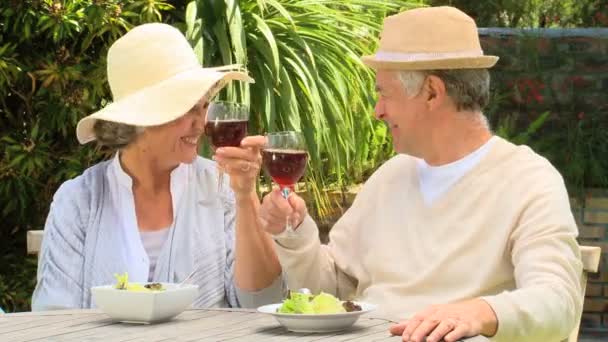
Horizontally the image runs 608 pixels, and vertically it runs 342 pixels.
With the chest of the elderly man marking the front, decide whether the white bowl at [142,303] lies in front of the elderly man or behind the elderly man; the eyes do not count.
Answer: in front

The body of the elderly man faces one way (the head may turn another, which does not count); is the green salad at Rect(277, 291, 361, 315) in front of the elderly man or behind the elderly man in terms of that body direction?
in front

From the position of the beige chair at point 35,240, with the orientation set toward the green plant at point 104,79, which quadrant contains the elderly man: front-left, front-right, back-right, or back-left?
back-right

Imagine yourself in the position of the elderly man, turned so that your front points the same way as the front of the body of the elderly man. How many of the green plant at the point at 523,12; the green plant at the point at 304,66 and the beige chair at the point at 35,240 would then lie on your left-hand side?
0

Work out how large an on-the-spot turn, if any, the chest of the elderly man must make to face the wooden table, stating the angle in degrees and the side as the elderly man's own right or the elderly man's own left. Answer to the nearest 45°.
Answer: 0° — they already face it

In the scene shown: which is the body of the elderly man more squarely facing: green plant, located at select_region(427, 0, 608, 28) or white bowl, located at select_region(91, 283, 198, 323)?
the white bowl

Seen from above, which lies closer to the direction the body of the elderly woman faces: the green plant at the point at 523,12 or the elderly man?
the elderly man

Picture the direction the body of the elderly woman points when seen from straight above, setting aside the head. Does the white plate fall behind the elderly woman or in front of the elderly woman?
in front

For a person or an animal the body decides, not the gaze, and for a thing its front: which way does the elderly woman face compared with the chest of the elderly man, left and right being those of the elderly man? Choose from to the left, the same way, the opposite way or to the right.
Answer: to the left

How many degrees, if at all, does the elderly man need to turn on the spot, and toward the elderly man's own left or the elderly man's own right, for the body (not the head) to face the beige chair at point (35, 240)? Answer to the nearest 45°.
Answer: approximately 45° to the elderly man's own right

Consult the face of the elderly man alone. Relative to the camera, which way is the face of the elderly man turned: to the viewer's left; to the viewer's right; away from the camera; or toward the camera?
to the viewer's left

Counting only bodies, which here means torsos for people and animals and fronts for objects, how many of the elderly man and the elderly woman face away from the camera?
0

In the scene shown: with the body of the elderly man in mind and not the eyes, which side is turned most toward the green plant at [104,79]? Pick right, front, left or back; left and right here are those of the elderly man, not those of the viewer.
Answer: right

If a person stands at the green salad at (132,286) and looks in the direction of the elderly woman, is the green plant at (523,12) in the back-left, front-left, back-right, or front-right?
front-right

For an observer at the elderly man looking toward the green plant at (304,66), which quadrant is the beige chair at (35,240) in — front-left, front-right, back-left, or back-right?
front-left

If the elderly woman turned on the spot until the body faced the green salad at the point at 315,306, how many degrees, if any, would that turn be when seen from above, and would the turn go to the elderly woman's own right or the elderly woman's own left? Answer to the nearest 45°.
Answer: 0° — they already face it
